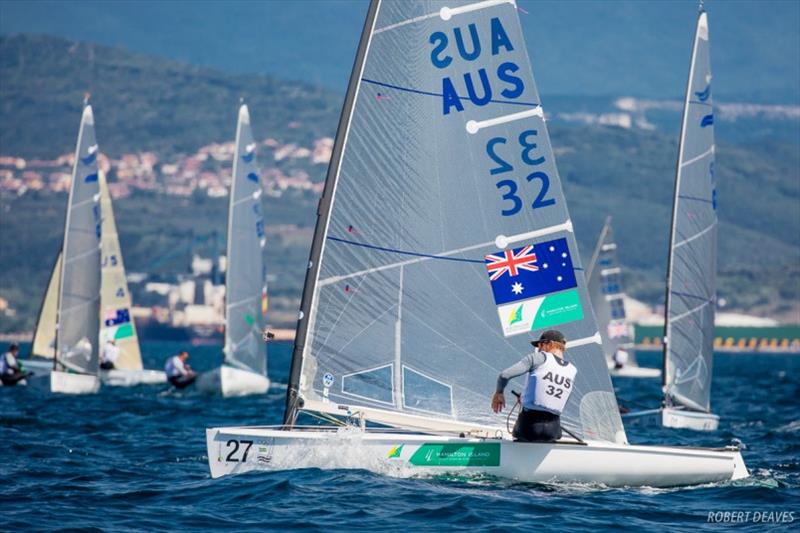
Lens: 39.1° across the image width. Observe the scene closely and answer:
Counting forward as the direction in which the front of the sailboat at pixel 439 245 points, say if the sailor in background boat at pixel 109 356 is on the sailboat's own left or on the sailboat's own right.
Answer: on the sailboat's own right

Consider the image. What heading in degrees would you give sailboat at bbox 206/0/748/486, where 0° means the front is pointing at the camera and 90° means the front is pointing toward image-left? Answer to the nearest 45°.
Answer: approximately 90°

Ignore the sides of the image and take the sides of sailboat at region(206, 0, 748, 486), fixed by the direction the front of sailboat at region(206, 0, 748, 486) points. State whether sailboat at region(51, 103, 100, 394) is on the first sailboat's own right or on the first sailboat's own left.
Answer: on the first sailboat's own right

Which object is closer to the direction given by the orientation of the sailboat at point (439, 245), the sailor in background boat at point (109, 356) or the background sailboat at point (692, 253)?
the sailor in background boat

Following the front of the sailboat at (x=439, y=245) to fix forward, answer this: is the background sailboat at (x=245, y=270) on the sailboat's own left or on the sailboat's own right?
on the sailboat's own right

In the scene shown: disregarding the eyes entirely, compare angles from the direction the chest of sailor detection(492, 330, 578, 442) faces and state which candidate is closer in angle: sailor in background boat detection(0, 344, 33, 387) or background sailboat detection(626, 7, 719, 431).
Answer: the sailor in background boat
